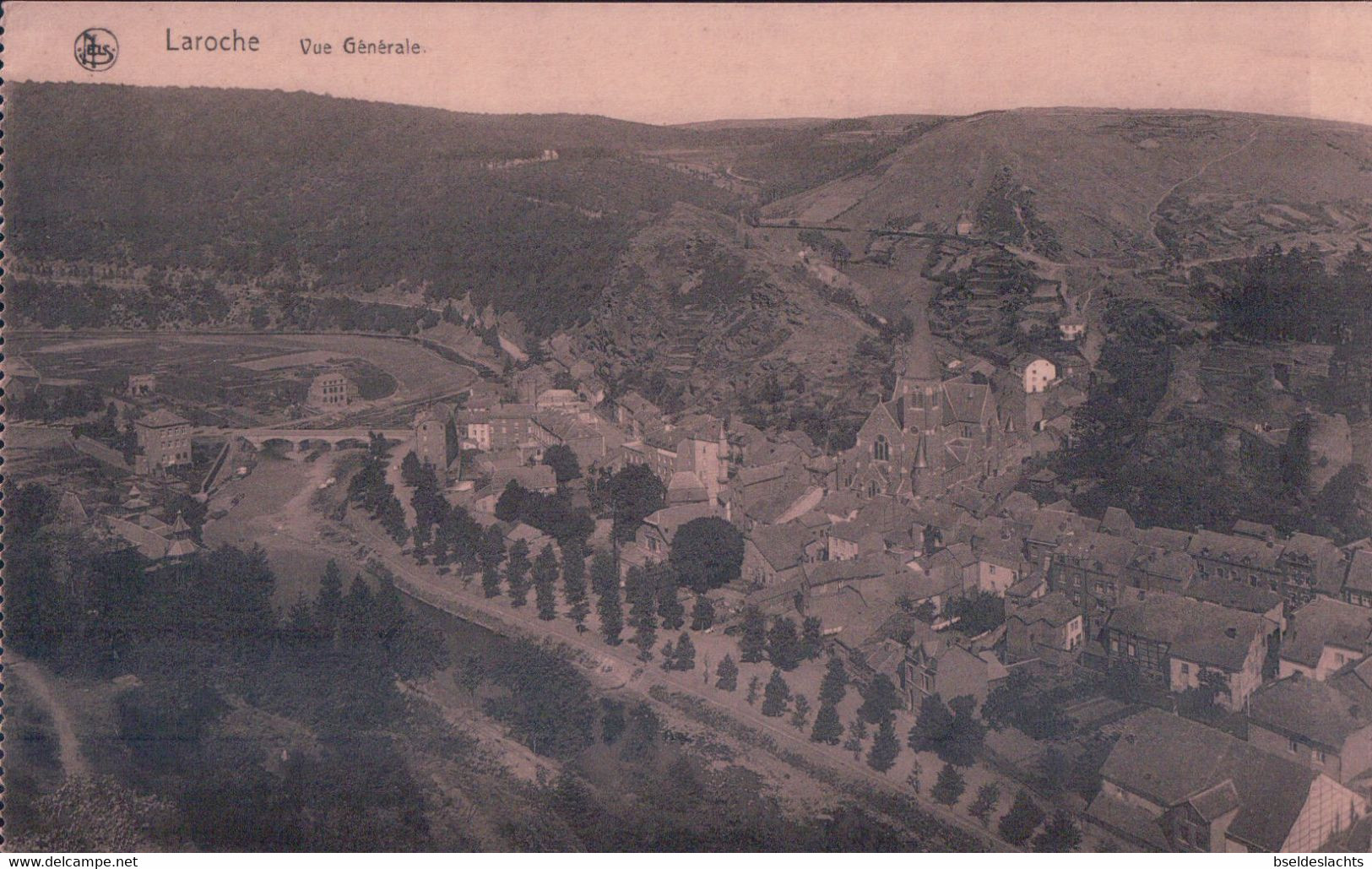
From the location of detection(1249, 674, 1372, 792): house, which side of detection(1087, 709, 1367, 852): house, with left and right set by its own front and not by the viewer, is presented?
back

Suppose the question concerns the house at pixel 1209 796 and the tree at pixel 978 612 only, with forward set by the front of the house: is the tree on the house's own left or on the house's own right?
on the house's own right

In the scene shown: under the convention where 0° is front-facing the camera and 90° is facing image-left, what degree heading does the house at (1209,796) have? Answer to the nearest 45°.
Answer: approximately 45°
